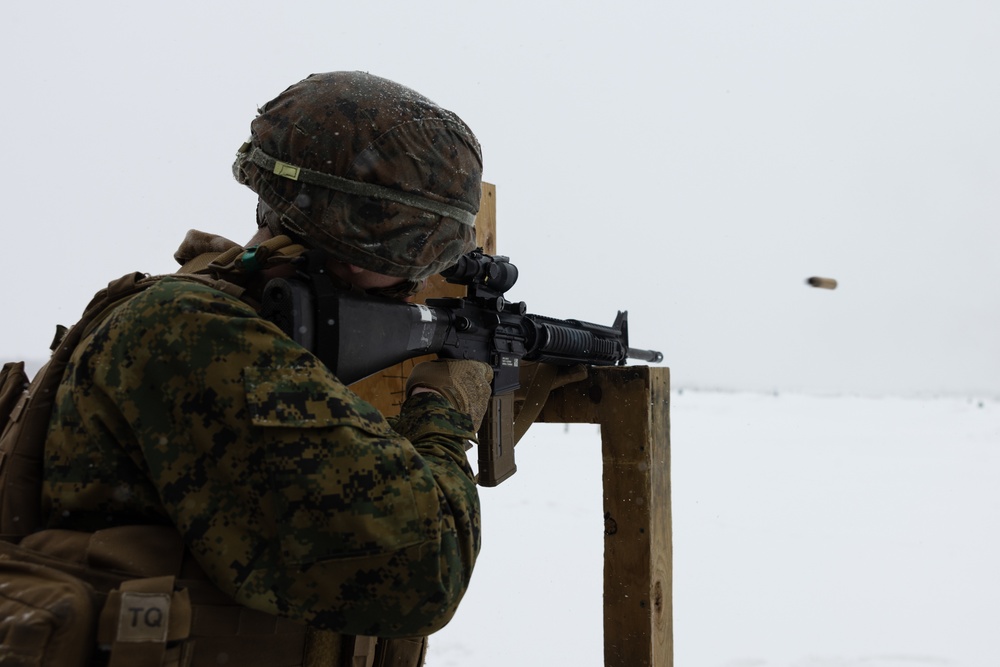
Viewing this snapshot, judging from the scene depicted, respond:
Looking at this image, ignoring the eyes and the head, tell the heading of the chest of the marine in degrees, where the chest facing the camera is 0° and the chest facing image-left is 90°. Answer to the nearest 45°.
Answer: approximately 270°

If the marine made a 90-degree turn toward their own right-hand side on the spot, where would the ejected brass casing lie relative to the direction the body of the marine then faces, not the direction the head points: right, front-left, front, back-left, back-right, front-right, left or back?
back-left

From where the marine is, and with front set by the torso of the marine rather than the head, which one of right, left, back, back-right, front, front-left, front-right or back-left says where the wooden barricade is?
front-left
